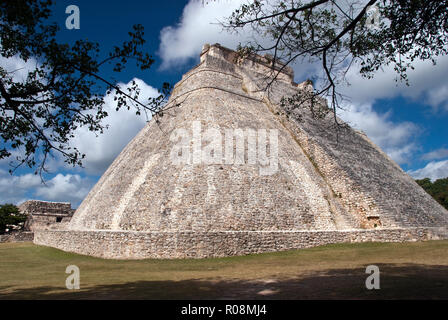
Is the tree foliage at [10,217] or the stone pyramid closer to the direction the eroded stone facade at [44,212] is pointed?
the stone pyramid

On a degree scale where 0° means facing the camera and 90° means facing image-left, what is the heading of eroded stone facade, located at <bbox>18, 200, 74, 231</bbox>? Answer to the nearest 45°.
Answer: approximately 0°
